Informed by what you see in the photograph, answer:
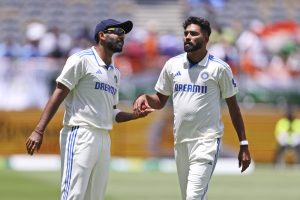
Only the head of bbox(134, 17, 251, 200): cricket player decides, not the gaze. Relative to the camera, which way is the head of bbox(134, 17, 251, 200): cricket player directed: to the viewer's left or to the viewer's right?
to the viewer's left

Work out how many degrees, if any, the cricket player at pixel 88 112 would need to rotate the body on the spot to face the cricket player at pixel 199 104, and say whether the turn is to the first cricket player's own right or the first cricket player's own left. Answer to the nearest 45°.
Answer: approximately 45° to the first cricket player's own left

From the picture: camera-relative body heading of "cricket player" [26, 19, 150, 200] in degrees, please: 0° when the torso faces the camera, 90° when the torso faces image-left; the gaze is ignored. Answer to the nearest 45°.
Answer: approximately 315°

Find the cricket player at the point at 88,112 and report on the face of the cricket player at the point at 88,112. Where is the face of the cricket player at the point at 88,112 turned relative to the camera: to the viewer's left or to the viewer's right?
to the viewer's right
